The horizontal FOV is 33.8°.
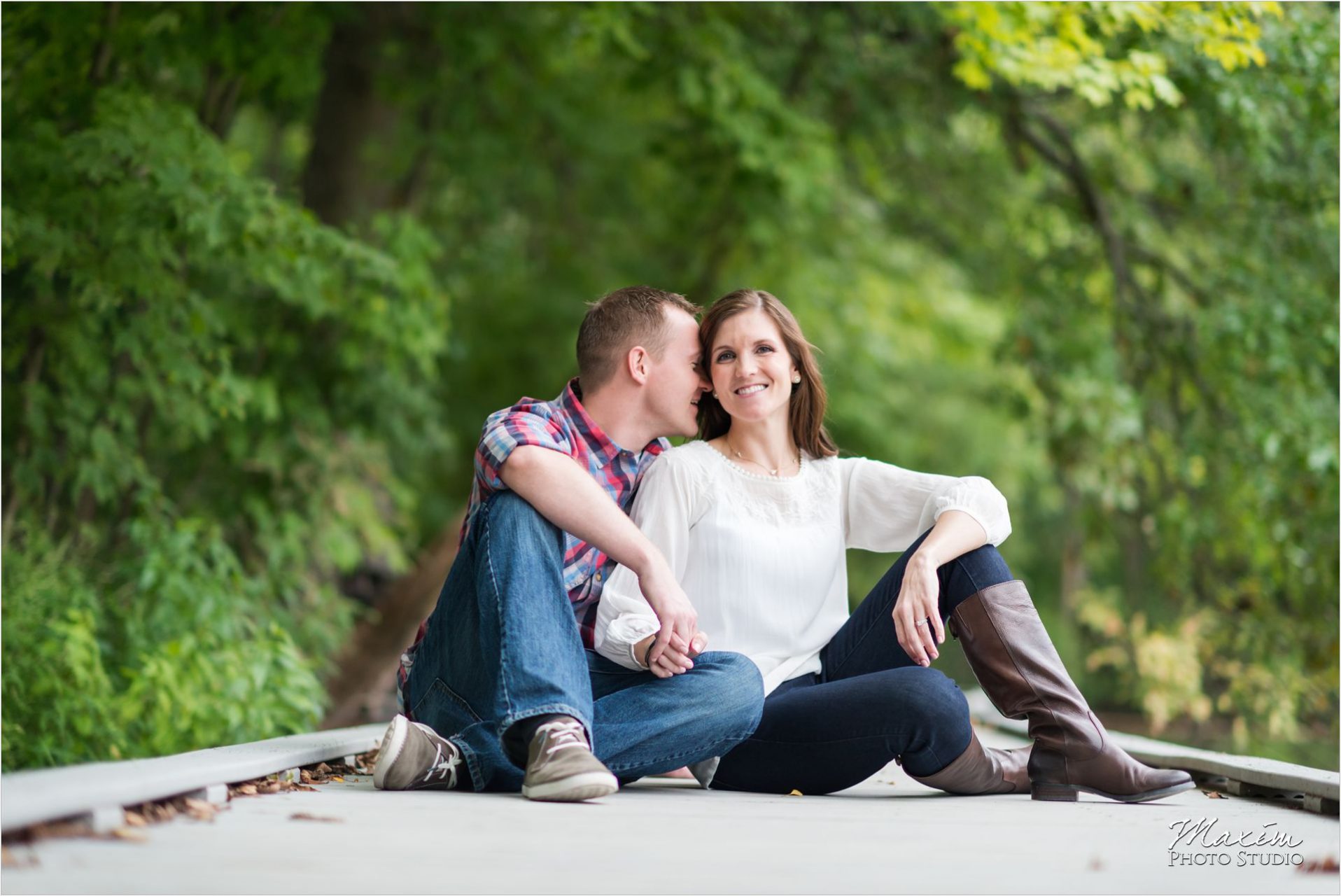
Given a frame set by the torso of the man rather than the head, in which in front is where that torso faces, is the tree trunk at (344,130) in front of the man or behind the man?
behind

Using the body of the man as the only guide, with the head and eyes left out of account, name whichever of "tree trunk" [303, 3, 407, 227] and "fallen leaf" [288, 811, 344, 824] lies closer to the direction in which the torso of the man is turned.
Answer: the fallen leaf

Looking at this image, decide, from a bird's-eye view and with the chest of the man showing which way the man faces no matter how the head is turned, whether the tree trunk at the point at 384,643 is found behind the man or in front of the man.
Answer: behind

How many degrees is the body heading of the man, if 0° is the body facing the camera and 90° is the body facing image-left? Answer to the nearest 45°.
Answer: approximately 315°

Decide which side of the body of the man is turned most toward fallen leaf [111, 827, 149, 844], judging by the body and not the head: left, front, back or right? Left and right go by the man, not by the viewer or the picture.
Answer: right

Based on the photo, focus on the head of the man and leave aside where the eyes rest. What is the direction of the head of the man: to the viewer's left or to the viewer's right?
to the viewer's right

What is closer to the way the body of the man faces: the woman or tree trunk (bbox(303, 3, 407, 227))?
the woman

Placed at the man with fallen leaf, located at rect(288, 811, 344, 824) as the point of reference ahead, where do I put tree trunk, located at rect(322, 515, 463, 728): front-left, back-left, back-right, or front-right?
back-right

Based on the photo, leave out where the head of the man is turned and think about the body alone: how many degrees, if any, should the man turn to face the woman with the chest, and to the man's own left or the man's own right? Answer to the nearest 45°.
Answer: approximately 90° to the man's own left

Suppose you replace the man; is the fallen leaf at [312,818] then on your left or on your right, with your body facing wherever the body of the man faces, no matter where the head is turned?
on your right
